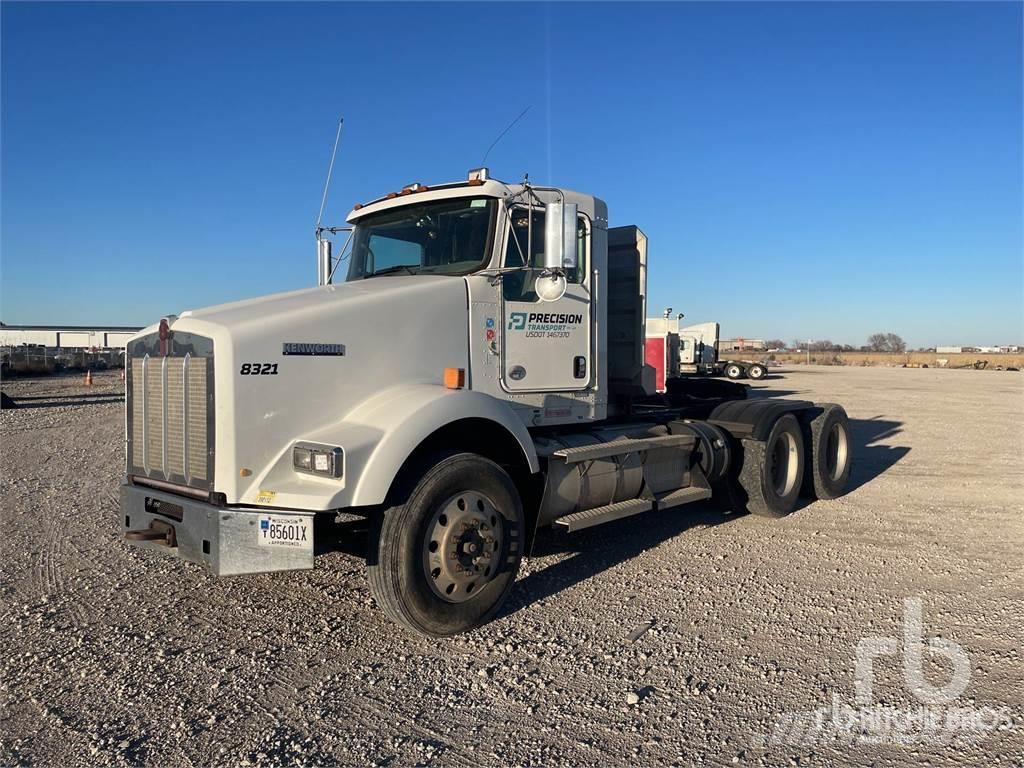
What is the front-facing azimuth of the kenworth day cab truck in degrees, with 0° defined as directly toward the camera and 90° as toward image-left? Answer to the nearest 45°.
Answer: approximately 45°
